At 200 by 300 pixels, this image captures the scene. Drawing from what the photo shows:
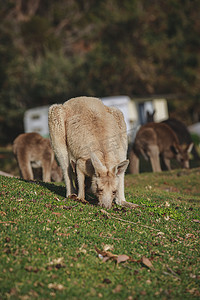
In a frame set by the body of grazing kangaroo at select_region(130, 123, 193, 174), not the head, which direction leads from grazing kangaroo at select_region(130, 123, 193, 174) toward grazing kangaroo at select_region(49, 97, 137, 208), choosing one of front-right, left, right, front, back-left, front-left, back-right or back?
right

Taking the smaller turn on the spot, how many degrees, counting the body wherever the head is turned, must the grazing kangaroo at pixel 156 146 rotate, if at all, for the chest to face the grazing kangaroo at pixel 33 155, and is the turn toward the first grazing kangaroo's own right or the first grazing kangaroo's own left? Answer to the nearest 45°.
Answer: approximately 135° to the first grazing kangaroo's own right

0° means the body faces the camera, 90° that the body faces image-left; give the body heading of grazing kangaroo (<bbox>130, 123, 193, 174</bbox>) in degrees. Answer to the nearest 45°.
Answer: approximately 270°

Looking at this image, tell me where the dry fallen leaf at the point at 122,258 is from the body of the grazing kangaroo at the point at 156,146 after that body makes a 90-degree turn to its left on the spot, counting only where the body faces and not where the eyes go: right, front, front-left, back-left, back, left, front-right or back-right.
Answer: back

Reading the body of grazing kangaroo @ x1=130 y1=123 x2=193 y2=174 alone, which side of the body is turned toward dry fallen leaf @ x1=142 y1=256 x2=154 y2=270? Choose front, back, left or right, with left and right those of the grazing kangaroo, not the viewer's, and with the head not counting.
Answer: right

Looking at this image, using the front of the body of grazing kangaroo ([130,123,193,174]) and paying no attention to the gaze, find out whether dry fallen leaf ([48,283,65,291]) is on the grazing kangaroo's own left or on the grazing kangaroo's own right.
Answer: on the grazing kangaroo's own right
